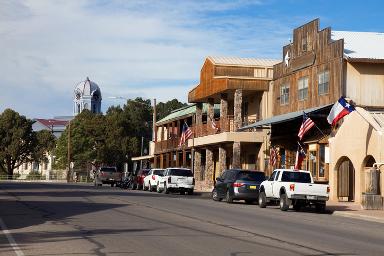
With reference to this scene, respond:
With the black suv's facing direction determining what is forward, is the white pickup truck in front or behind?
behind

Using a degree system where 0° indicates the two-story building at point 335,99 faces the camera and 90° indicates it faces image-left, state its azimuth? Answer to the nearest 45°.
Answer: approximately 45°

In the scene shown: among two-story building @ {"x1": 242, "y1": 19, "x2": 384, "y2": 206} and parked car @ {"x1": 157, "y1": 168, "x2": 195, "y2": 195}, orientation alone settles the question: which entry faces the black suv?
the two-story building

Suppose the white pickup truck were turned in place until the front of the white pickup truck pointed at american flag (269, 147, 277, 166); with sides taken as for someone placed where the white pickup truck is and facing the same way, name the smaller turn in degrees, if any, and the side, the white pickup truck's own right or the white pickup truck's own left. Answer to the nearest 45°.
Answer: approximately 45° to the white pickup truck's own right

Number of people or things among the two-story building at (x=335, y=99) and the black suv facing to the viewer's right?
0
